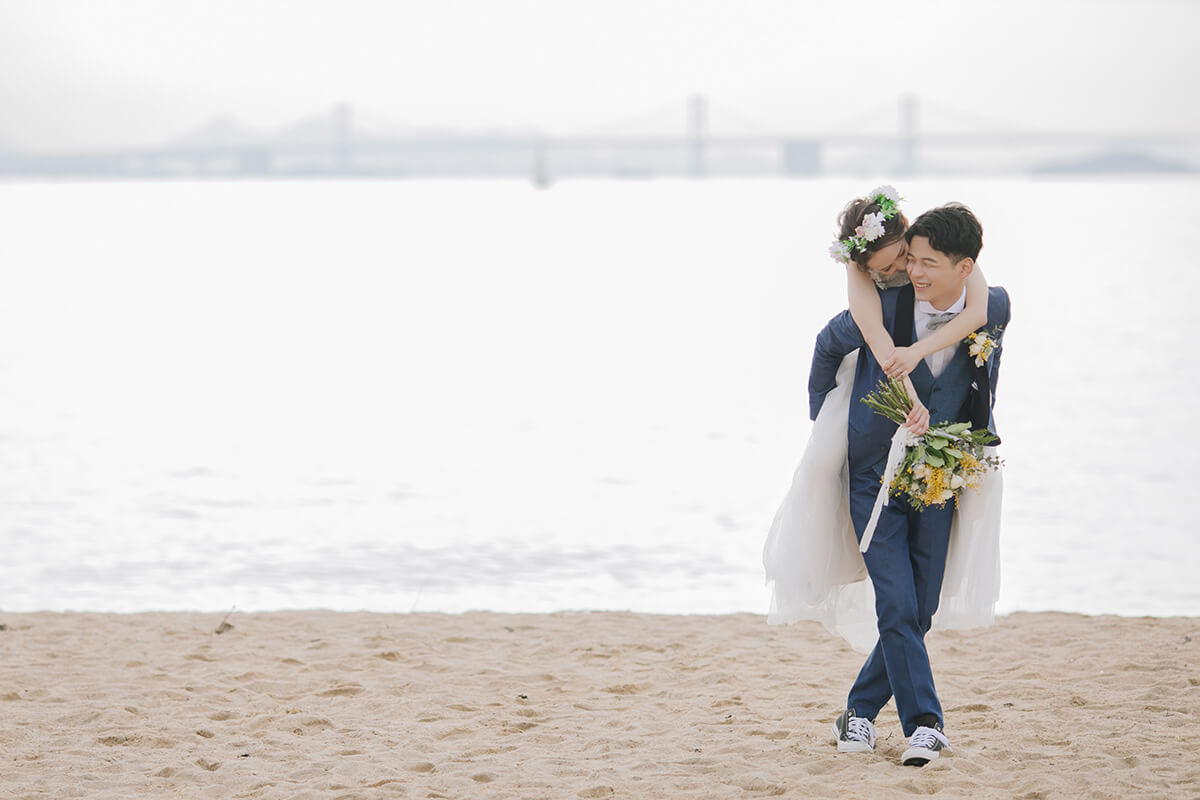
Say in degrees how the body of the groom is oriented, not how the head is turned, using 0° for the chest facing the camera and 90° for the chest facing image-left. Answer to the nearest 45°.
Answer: approximately 0°

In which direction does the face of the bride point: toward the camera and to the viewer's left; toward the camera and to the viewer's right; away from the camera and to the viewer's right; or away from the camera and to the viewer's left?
toward the camera and to the viewer's right
